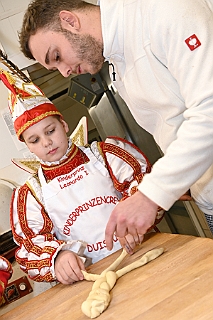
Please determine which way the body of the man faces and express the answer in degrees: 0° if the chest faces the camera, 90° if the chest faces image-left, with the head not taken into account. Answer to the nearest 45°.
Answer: approximately 90°

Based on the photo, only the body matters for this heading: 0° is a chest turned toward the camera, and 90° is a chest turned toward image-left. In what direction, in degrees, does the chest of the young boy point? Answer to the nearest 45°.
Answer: approximately 0°

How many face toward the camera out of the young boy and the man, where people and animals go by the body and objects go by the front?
1

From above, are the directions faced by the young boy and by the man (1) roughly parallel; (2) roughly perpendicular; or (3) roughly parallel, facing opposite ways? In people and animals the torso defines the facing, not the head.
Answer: roughly perpendicular
